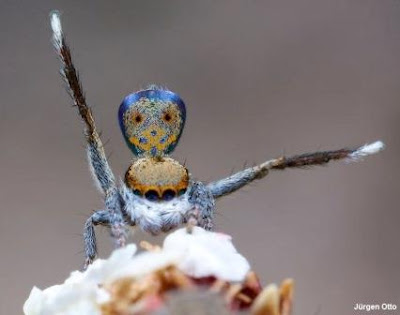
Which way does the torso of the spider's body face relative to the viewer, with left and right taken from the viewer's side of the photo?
facing the viewer
